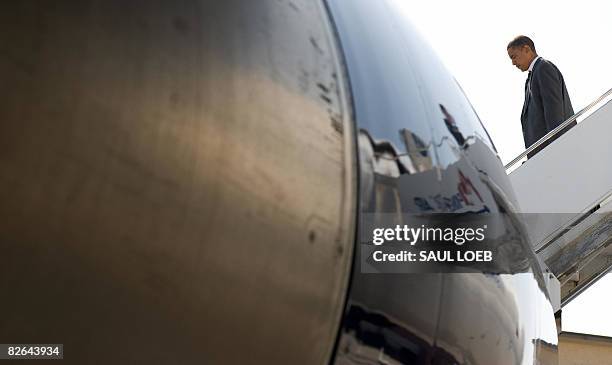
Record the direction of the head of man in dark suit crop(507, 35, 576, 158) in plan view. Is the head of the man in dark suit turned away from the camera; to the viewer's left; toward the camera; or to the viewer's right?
to the viewer's left

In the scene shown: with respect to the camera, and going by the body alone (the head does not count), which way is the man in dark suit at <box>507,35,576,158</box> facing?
to the viewer's left
